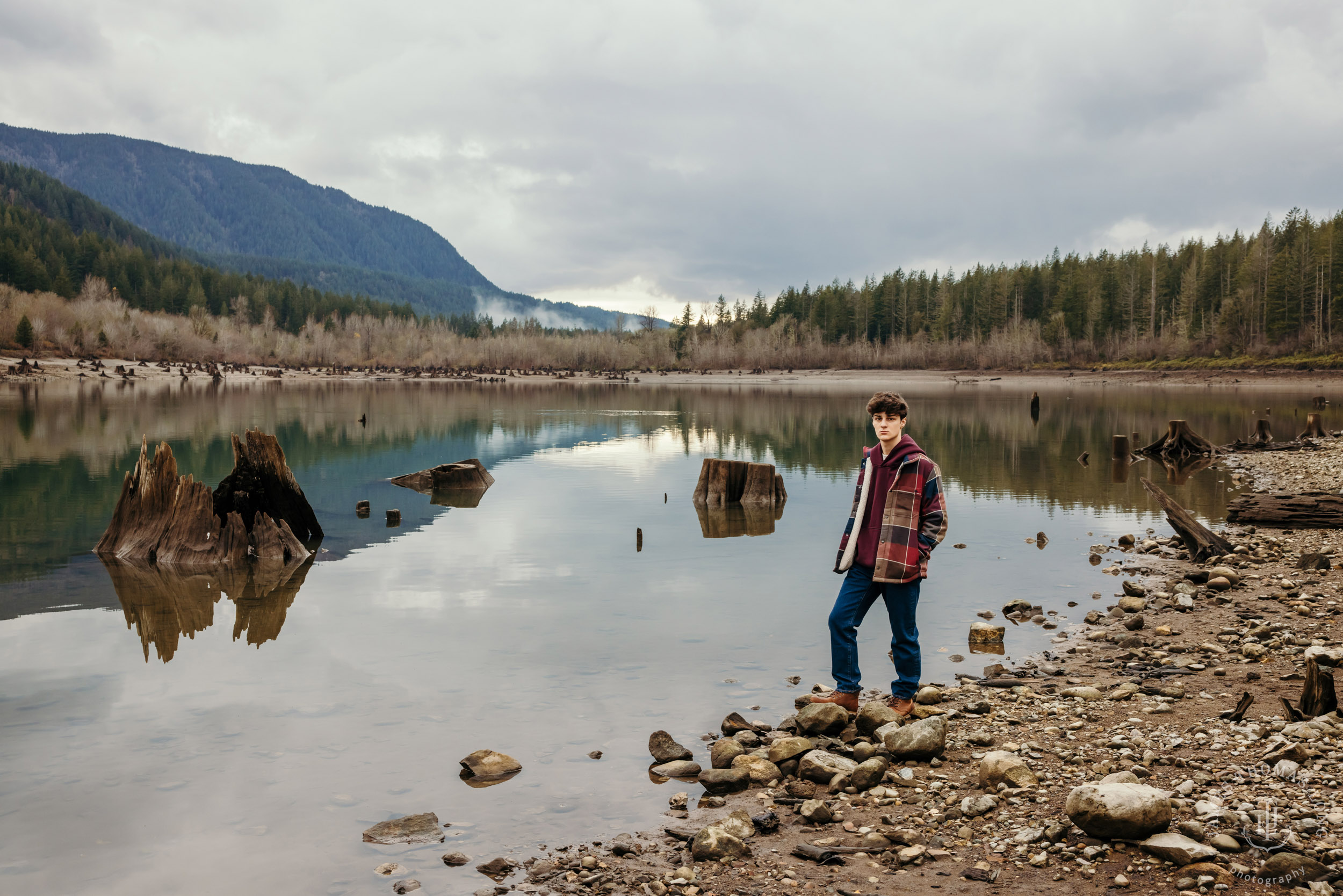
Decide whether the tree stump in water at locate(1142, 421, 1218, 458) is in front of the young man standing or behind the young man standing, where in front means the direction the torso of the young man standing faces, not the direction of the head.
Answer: behind

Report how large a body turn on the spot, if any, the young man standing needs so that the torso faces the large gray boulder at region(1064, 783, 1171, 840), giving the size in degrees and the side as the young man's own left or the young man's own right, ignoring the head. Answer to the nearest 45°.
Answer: approximately 90° to the young man's own left

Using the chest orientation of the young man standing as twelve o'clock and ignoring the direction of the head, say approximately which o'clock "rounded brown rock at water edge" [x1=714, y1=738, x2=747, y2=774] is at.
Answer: The rounded brown rock at water edge is roughly at 12 o'clock from the young man standing.

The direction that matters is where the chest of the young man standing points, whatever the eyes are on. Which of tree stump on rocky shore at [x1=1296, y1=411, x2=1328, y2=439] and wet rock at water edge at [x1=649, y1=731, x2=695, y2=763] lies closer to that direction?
the wet rock at water edge

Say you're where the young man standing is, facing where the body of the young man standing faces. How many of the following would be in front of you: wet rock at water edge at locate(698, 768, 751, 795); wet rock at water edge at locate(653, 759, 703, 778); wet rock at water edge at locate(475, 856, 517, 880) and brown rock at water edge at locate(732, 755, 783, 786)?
4

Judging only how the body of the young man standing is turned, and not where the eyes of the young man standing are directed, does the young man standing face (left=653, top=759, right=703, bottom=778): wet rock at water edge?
yes

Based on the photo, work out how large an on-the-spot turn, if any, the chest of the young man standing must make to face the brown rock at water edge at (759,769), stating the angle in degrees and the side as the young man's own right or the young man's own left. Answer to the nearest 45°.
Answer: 0° — they already face it

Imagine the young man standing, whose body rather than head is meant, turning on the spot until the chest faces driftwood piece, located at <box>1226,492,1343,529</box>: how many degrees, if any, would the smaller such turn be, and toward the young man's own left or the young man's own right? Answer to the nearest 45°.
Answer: approximately 180°

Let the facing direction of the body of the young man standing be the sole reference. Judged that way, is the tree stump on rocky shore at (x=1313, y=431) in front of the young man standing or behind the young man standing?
behind

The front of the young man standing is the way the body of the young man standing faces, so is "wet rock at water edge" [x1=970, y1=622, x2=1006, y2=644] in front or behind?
behind

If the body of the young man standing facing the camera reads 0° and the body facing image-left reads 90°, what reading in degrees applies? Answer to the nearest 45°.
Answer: approximately 45°
